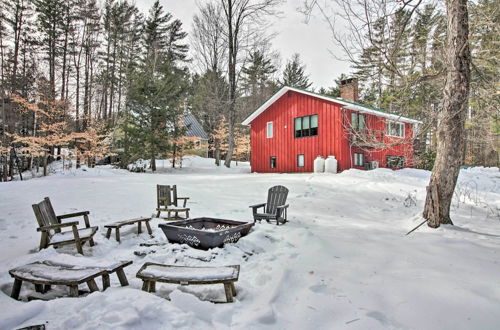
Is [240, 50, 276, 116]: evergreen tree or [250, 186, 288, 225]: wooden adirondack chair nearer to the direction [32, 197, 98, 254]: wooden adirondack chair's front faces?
the wooden adirondack chair

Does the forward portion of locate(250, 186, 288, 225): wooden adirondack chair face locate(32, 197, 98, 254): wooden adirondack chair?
yes

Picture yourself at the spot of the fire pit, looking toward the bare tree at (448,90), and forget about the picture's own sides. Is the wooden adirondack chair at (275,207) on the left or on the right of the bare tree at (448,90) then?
left

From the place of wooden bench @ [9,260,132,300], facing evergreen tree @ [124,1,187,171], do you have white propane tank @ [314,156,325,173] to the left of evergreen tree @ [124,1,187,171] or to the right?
right

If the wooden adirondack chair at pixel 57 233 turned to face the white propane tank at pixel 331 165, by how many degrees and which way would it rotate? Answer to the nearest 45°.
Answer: approximately 90° to its left

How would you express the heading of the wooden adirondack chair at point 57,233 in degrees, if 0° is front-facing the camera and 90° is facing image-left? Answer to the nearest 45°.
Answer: approximately 315°

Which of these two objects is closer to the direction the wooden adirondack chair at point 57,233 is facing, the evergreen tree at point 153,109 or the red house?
the red house

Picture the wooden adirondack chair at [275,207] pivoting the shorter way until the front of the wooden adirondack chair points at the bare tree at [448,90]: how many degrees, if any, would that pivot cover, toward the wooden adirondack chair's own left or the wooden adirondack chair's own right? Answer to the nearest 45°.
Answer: approximately 135° to the wooden adirondack chair's own left

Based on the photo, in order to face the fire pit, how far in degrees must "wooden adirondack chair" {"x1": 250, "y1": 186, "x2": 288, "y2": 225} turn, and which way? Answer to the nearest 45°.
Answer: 0° — it already faces it

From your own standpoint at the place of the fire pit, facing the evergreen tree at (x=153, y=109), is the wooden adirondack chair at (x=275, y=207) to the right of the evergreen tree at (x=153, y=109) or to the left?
right

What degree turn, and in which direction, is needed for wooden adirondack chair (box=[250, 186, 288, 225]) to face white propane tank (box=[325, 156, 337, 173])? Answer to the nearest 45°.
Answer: approximately 135° to its right

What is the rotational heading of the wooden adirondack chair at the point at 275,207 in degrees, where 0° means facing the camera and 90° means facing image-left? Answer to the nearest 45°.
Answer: approximately 45°
